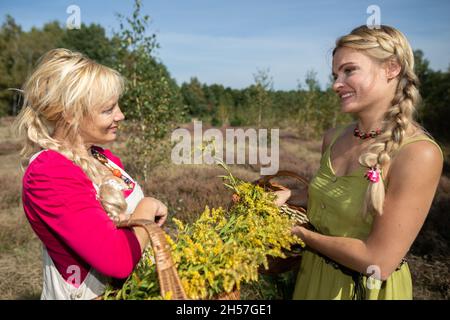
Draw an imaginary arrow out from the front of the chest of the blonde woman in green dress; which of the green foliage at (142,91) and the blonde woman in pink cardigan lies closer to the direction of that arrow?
the blonde woman in pink cardigan

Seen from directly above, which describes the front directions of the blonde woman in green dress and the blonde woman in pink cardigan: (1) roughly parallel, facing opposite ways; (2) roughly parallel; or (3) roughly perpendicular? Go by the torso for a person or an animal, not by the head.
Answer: roughly parallel, facing opposite ways

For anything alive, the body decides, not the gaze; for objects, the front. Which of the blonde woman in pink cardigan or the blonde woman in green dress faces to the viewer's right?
the blonde woman in pink cardigan

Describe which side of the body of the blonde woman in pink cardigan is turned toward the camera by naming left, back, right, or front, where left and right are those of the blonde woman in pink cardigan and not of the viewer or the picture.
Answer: right

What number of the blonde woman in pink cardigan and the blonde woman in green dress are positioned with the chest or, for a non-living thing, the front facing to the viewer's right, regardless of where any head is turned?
1

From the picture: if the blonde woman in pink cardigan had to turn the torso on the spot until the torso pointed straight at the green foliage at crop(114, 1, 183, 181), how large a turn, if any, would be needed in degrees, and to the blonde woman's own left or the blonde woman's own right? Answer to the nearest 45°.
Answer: approximately 90° to the blonde woman's own left

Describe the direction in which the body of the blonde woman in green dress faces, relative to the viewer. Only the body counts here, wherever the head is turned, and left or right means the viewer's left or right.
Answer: facing the viewer and to the left of the viewer

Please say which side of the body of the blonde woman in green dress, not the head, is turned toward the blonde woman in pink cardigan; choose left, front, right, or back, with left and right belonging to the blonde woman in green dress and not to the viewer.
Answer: front

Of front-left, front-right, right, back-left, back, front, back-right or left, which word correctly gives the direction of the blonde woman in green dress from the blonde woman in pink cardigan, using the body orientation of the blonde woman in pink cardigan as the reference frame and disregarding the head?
front

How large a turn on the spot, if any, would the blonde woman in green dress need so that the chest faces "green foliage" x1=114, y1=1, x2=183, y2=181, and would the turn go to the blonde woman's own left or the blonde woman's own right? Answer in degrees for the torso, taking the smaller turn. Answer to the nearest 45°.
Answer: approximately 90° to the blonde woman's own right

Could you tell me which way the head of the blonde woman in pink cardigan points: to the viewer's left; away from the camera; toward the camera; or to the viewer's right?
to the viewer's right

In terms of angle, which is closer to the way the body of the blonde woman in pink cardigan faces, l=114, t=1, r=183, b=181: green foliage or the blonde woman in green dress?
the blonde woman in green dress
